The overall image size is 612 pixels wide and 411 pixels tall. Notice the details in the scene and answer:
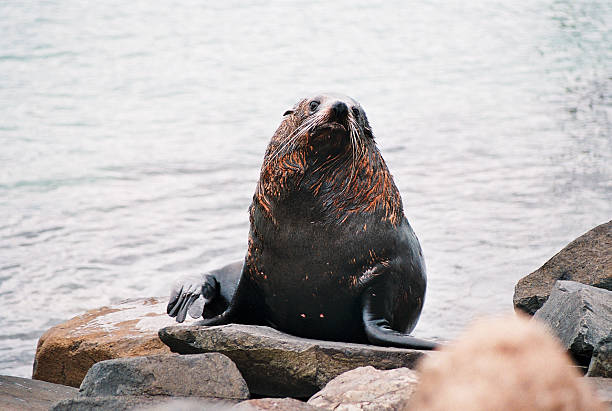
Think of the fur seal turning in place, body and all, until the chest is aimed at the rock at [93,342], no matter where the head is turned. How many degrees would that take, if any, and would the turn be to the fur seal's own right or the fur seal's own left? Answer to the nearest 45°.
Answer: approximately 135° to the fur seal's own right

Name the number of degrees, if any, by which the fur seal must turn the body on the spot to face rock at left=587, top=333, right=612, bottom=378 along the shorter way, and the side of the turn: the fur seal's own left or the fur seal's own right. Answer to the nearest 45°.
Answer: approximately 45° to the fur seal's own left

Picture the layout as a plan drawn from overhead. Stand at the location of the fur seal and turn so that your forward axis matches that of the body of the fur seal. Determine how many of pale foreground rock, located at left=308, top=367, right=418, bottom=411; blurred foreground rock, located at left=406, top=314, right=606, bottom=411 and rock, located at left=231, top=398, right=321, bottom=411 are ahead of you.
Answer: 3

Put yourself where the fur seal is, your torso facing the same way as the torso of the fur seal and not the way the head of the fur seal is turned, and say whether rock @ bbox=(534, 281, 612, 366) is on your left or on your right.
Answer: on your left

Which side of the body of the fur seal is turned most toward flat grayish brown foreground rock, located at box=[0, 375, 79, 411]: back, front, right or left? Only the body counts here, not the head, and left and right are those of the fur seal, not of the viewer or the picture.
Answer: right

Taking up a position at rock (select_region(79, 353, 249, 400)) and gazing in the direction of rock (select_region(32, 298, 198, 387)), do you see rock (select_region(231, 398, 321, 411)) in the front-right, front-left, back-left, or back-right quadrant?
back-right

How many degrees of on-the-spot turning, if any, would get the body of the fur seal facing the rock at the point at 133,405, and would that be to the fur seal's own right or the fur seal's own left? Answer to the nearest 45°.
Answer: approximately 45° to the fur seal's own right

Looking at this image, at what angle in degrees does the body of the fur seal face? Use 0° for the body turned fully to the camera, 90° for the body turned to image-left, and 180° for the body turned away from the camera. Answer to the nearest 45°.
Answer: approximately 0°

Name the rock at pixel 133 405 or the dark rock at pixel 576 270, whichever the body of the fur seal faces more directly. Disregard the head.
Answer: the rock
